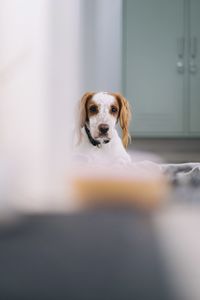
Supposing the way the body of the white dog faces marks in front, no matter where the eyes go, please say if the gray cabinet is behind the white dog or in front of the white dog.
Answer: behind

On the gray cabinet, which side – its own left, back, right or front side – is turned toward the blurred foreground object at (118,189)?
front

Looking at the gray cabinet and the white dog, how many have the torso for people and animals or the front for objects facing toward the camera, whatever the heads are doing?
2

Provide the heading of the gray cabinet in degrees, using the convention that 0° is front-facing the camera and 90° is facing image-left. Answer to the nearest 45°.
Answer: approximately 0°

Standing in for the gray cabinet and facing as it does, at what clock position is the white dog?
The white dog is roughly at 12 o'clock from the gray cabinet.

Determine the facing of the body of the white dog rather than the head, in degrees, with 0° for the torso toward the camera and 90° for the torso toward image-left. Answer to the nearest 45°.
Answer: approximately 0°

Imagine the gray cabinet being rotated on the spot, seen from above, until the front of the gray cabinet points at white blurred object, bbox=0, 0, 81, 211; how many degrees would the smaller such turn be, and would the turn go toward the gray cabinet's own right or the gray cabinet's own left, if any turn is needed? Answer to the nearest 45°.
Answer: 0° — it already faces it

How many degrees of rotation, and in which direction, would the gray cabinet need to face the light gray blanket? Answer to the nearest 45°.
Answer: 0° — it already faces it

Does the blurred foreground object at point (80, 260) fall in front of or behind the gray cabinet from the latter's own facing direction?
in front
